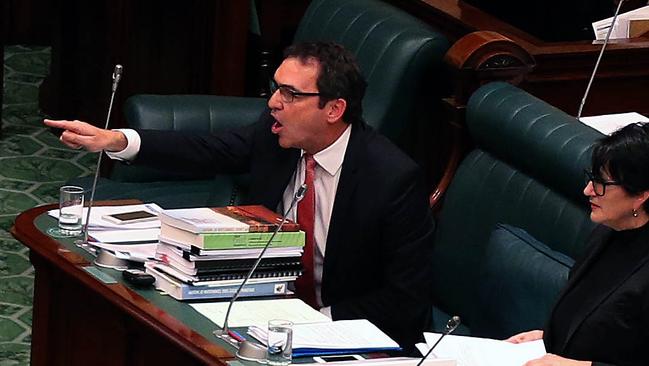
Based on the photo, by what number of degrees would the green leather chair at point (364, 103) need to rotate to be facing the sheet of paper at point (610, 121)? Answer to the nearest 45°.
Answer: approximately 90° to its left

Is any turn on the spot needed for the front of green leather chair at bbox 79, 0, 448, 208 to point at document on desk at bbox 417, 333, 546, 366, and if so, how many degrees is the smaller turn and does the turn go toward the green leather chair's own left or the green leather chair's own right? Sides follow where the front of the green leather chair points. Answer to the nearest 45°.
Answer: approximately 45° to the green leather chair's own left

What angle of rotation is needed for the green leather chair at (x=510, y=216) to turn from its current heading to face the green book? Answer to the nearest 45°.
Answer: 0° — it already faces it

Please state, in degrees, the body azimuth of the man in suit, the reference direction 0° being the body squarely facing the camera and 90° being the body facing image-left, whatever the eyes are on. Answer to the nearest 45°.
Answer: approximately 45°

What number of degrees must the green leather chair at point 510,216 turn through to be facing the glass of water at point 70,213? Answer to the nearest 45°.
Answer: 0° — it already faces it

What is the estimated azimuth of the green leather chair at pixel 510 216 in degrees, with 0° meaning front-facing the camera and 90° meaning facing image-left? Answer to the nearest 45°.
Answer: approximately 45°

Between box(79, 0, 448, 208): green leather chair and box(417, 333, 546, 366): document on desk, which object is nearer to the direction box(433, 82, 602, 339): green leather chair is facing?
the document on desk

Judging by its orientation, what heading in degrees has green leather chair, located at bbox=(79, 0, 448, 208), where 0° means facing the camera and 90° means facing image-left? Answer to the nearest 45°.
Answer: approximately 45°
